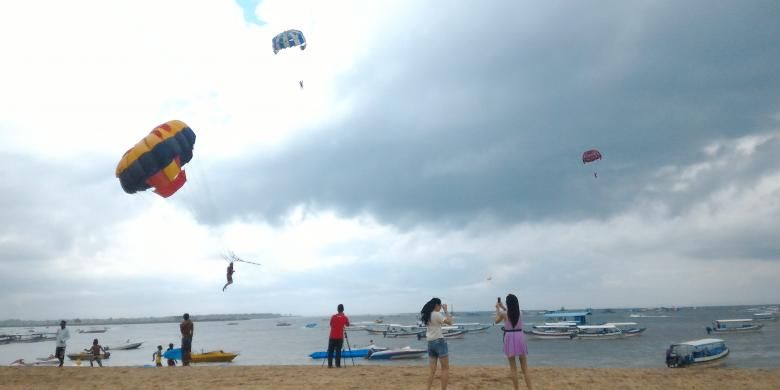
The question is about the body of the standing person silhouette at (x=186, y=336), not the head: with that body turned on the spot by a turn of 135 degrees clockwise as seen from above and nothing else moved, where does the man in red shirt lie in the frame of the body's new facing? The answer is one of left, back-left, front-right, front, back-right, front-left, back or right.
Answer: front

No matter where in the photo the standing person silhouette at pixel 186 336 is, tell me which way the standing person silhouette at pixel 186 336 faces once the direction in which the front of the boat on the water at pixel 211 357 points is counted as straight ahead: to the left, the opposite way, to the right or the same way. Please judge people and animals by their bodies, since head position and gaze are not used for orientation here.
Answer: to the left

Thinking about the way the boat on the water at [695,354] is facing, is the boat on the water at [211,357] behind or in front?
behind

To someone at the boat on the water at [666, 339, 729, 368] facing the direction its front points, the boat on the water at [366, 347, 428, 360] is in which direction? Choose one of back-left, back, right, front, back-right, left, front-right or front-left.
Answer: back-left

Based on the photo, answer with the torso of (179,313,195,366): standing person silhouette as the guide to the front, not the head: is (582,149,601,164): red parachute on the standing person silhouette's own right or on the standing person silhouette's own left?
on the standing person silhouette's own right

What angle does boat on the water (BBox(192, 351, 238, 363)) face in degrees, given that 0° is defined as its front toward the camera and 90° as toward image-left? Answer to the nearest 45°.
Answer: approximately 270°

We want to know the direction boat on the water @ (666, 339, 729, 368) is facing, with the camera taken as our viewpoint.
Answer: facing away from the viewer and to the right of the viewer

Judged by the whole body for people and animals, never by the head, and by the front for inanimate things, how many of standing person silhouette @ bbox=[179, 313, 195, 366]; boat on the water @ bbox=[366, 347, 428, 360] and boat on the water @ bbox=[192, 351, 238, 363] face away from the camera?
1
